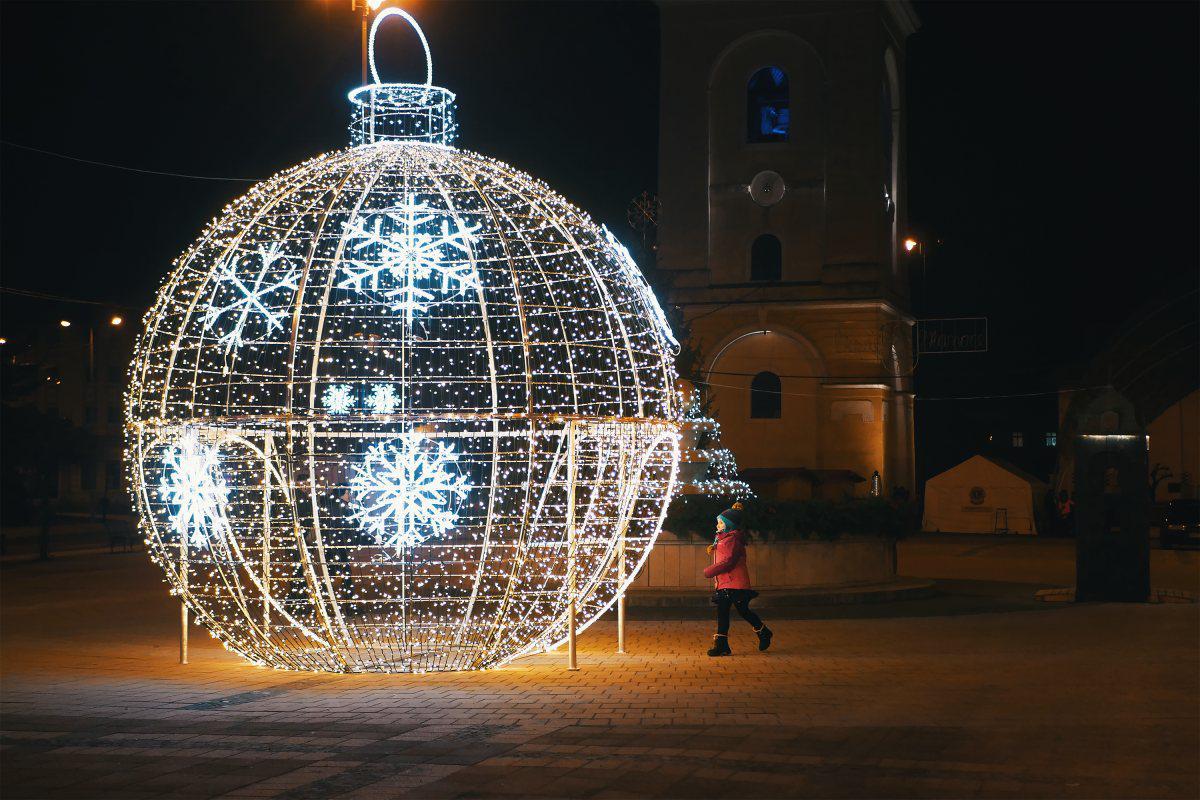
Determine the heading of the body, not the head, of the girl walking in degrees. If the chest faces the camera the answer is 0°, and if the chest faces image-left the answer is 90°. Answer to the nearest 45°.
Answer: approximately 90°

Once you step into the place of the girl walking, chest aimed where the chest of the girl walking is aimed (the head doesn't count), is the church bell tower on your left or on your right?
on your right

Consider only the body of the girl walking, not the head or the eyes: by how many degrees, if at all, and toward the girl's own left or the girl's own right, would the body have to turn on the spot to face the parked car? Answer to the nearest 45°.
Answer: approximately 135° to the girl's own right

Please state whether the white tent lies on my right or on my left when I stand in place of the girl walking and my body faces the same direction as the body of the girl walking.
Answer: on my right

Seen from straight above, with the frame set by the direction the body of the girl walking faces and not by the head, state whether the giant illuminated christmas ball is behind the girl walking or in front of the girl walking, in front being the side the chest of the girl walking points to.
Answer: in front

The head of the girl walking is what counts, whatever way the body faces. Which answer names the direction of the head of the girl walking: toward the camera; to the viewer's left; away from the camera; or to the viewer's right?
to the viewer's left

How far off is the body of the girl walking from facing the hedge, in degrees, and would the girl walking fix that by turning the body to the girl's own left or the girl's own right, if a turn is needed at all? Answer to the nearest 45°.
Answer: approximately 90° to the girl's own right
